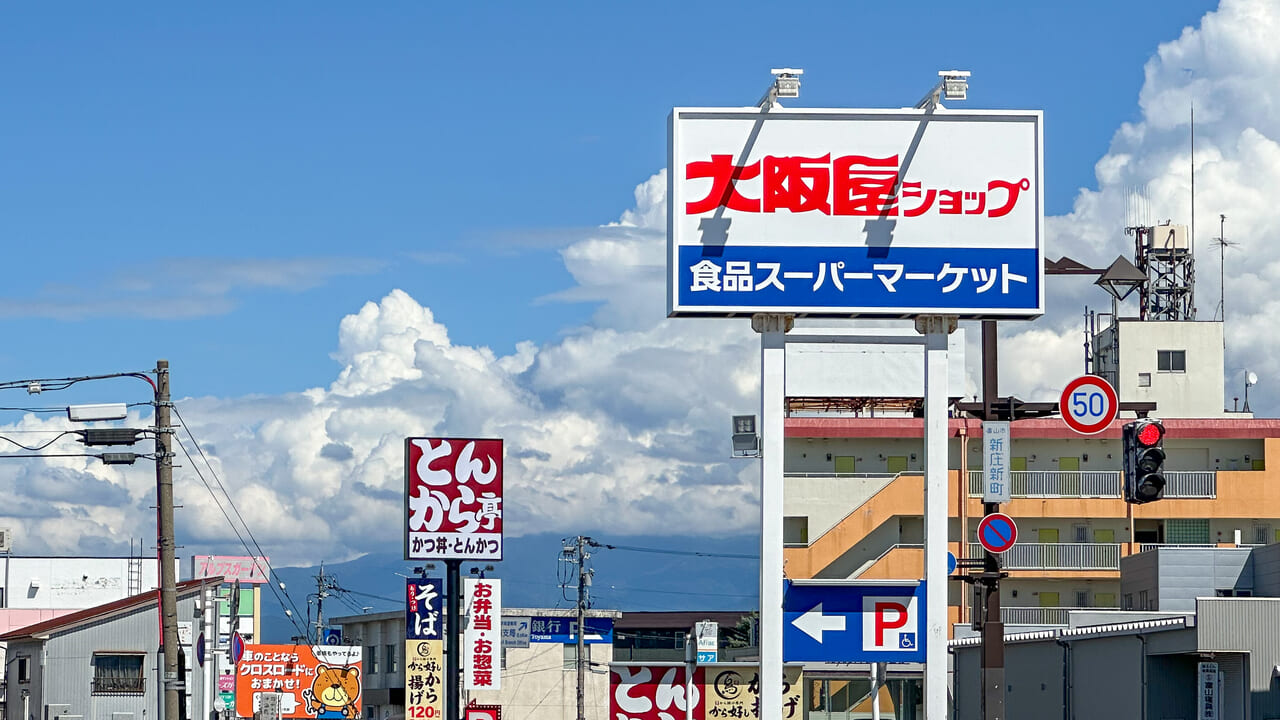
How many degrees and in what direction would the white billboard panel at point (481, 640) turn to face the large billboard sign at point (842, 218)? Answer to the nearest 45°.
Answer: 0° — it already faces it
